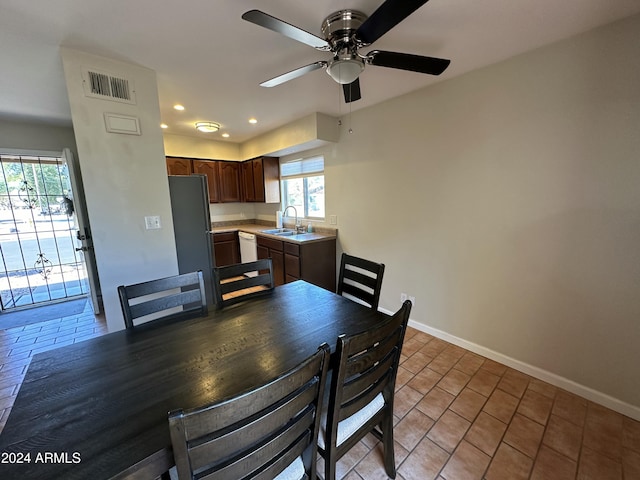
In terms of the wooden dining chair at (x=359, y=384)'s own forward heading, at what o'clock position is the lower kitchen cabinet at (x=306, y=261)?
The lower kitchen cabinet is roughly at 1 o'clock from the wooden dining chair.

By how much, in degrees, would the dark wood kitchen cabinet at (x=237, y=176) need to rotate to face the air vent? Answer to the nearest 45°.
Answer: approximately 45° to its right

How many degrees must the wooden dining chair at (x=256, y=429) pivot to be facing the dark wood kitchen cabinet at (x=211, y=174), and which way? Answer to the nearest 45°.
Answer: approximately 45° to its right

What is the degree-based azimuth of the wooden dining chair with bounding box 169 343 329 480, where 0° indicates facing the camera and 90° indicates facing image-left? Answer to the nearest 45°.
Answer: approximately 135°

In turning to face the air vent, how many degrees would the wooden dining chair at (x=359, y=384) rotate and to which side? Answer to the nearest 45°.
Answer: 0° — it already faces it

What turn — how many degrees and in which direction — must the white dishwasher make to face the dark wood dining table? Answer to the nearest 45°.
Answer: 0° — it already faces it

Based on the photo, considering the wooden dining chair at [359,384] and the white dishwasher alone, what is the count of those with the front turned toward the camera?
1
